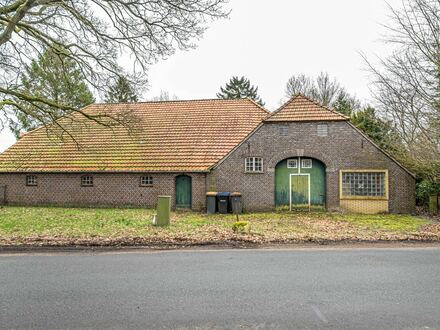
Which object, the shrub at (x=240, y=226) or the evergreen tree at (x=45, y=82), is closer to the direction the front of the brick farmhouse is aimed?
the shrub

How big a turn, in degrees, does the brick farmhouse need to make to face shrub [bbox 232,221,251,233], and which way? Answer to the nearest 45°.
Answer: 0° — it already faces it

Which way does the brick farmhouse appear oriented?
toward the camera

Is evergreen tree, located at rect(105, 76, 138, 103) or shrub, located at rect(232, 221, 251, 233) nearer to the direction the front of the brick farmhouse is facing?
the shrub
